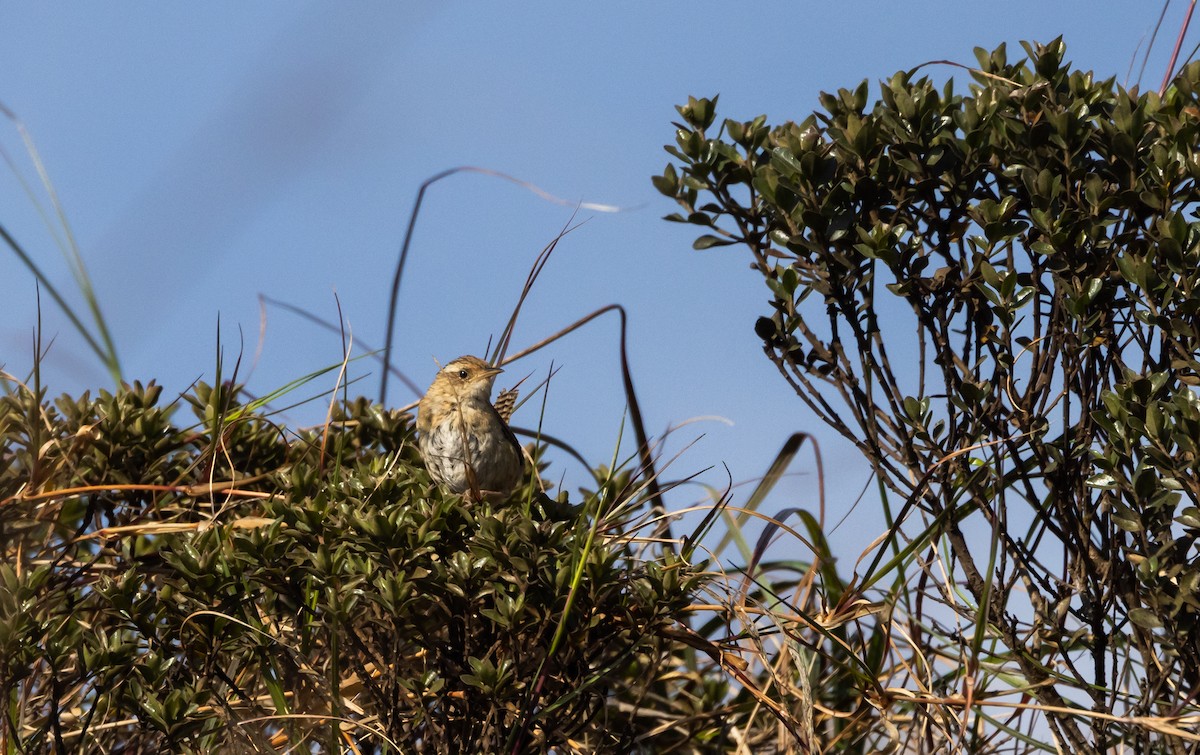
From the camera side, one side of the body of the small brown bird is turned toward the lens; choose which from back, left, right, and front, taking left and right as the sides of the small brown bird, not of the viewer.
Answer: front
